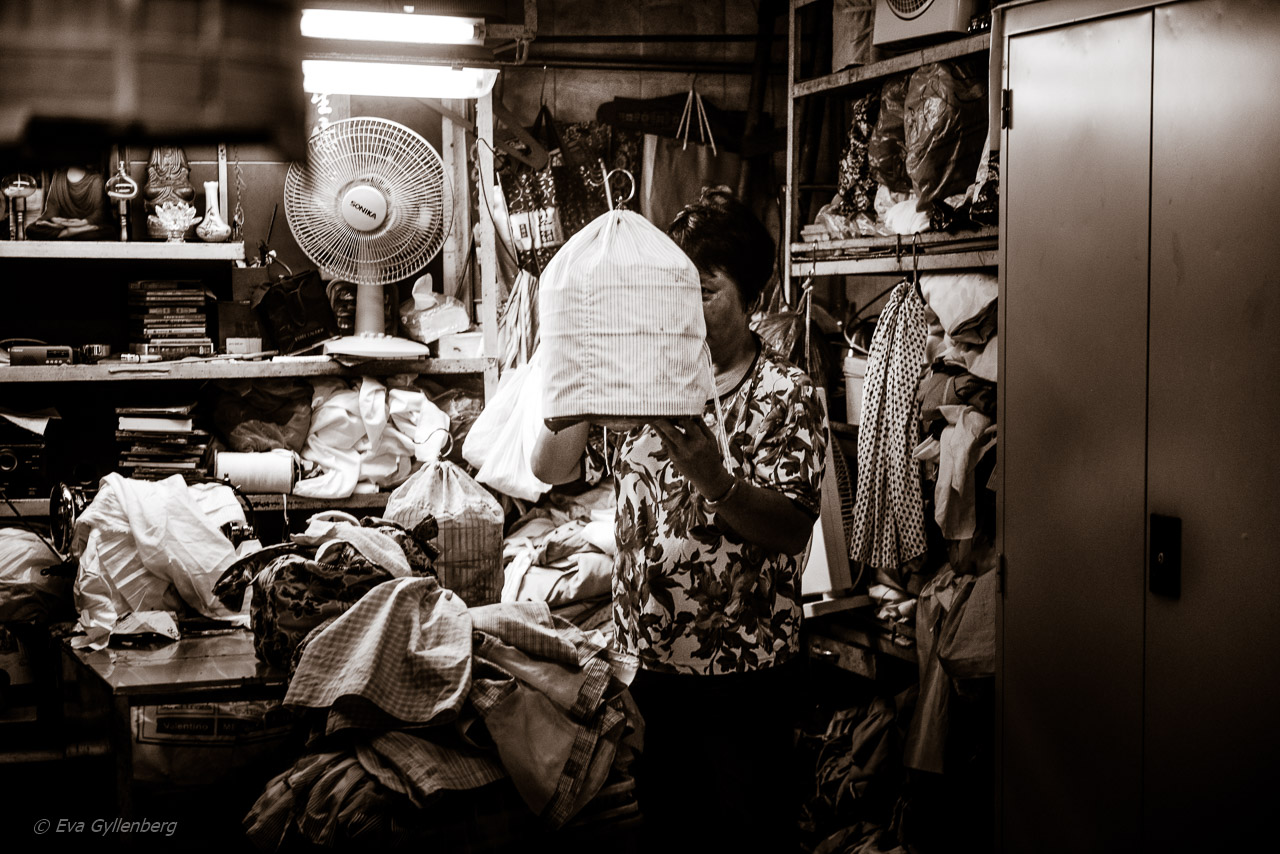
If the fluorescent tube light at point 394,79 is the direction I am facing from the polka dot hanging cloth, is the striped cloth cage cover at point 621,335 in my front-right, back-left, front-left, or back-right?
front-left

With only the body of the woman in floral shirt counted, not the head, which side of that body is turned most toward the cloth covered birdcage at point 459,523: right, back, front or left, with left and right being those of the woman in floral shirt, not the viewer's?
right

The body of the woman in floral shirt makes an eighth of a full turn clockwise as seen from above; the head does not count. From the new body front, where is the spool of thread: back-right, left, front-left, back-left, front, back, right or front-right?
front-right

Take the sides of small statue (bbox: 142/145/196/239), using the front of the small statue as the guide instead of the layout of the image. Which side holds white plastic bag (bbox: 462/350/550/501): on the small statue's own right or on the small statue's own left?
on the small statue's own left

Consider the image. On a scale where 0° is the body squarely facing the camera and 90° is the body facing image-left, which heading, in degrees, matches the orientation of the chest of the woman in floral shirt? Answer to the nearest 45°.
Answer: approximately 45°

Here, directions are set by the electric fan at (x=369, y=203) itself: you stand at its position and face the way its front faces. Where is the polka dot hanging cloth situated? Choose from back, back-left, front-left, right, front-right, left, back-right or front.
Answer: front-left

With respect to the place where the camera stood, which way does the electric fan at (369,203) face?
facing the viewer

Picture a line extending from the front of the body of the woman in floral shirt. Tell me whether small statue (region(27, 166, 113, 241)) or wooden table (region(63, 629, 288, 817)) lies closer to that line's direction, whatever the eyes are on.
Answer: the wooden table

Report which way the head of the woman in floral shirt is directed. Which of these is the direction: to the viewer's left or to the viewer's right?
to the viewer's left

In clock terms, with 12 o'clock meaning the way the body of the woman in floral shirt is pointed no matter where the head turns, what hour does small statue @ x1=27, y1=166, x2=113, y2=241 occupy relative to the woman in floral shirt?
The small statue is roughly at 3 o'clock from the woman in floral shirt.

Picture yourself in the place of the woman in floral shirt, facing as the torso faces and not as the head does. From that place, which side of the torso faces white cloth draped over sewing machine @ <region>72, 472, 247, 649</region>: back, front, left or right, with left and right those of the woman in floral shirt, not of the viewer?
right

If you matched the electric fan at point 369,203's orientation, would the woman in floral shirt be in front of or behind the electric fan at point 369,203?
in front

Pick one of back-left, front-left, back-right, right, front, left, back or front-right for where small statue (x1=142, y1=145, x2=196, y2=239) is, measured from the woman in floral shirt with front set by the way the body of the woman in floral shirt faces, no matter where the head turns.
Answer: right

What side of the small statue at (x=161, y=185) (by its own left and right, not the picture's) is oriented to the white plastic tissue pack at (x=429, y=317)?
left

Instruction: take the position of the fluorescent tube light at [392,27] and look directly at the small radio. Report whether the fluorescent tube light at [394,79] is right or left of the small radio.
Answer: right

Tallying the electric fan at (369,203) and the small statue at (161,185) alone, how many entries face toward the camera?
2
